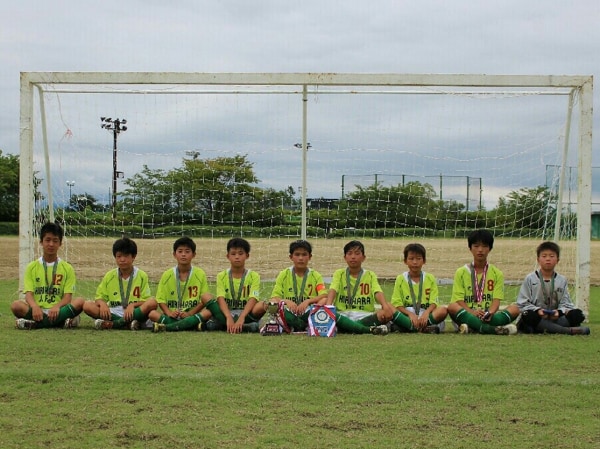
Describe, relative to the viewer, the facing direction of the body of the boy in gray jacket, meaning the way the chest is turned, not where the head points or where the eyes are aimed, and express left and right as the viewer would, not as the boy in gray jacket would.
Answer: facing the viewer

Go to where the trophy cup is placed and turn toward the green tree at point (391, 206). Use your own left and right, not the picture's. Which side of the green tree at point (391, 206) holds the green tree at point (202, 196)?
left

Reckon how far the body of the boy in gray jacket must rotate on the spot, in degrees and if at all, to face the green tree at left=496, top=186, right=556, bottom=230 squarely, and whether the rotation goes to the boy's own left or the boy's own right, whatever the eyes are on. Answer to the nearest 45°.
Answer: approximately 180°

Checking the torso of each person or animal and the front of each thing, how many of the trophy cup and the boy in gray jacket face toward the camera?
2

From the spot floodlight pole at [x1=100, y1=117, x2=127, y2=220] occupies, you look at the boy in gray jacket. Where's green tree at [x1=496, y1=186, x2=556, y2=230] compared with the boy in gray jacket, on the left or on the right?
left

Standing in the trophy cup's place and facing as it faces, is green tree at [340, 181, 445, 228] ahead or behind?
behind

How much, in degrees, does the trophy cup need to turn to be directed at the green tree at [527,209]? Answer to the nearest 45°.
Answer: approximately 135° to its left
